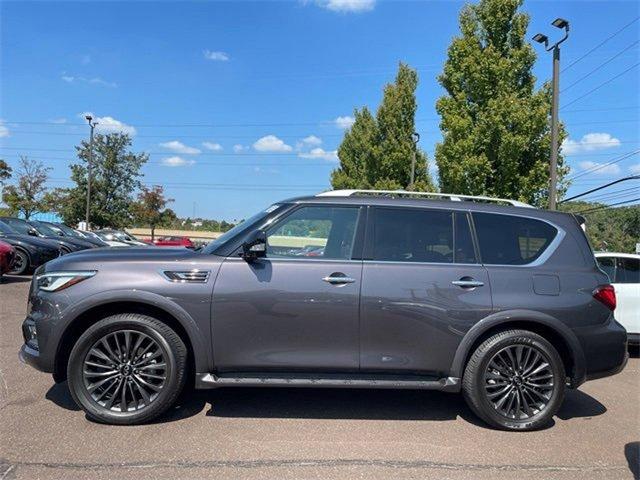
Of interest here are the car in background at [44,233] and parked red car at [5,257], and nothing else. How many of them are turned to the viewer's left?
0

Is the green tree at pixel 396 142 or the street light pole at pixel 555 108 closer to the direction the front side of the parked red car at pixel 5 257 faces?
the street light pole

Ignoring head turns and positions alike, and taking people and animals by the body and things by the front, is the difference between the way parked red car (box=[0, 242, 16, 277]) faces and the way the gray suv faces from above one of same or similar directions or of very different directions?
very different directions

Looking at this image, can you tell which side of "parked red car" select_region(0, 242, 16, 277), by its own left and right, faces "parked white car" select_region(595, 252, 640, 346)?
front

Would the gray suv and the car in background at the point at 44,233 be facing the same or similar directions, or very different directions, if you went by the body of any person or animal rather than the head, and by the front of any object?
very different directions

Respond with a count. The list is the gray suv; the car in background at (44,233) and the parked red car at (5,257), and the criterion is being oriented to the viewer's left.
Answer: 1

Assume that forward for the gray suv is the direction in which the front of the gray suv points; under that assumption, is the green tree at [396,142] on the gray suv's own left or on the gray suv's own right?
on the gray suv's own right

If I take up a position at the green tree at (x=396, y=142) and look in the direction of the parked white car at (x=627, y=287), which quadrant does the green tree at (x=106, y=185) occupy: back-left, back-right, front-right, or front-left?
back-right

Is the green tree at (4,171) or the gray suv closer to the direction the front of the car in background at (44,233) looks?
the gray suv

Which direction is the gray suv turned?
to the viewer's left

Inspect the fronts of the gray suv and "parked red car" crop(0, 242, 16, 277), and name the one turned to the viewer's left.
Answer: the gray suv
